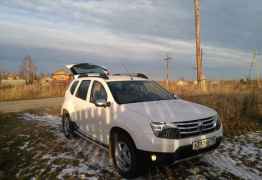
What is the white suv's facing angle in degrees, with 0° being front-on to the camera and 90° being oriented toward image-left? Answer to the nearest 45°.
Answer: approximately 315°

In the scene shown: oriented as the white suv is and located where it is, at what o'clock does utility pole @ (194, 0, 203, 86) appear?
The utility pole is roughly at 8 o'clock from the white suv.
